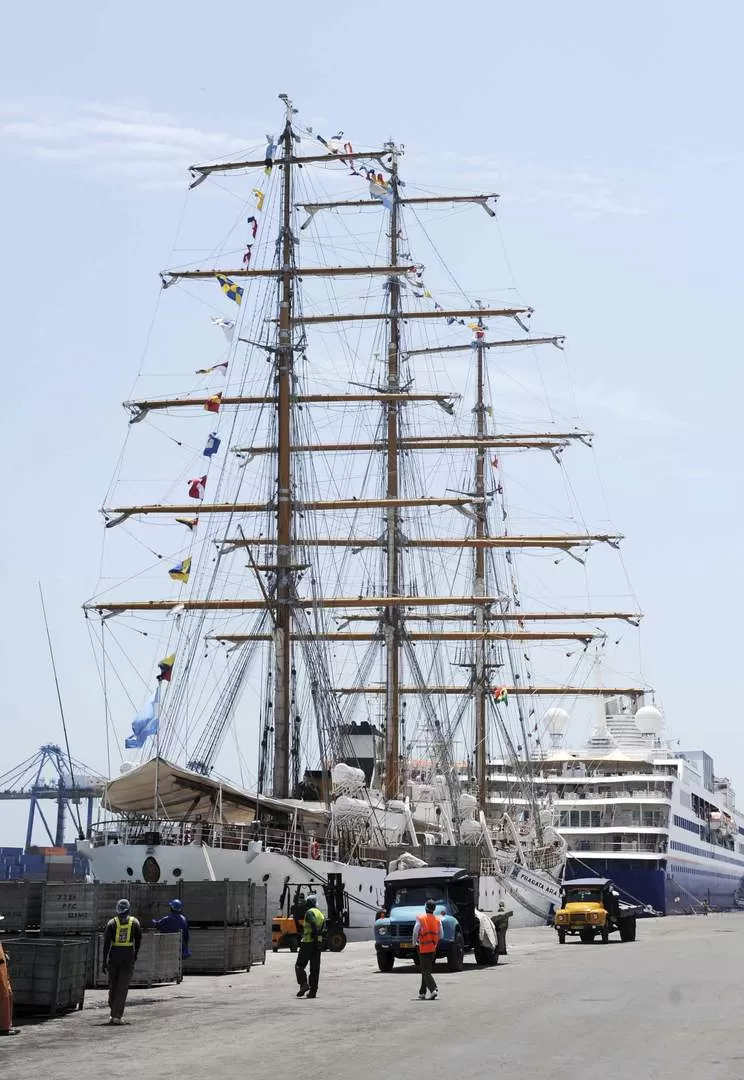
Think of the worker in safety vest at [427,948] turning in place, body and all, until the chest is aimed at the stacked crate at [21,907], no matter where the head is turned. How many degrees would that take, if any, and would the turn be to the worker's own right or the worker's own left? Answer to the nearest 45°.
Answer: approximately 45° to the worker's own left

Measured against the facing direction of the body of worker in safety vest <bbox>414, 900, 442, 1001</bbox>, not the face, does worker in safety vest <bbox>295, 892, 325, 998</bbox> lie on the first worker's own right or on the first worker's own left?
on the first worker's own left

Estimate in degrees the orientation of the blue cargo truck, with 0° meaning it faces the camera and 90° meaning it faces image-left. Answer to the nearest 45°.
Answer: approximately 45°

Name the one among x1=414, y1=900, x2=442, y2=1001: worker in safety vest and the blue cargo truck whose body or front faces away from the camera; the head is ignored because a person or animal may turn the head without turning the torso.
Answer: the worker in safety vest
